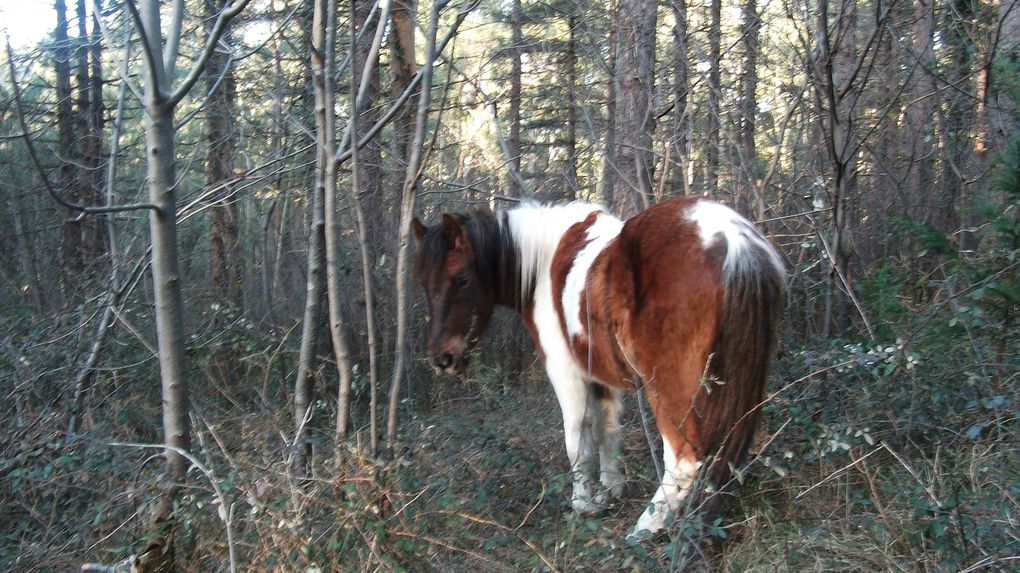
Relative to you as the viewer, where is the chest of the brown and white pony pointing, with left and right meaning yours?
facing away from the viewer and to the left of the viewer

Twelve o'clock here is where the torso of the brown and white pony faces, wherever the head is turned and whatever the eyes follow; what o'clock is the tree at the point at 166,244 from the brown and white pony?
The tree is roughly at 10 o'clock from the brown and white pony.
